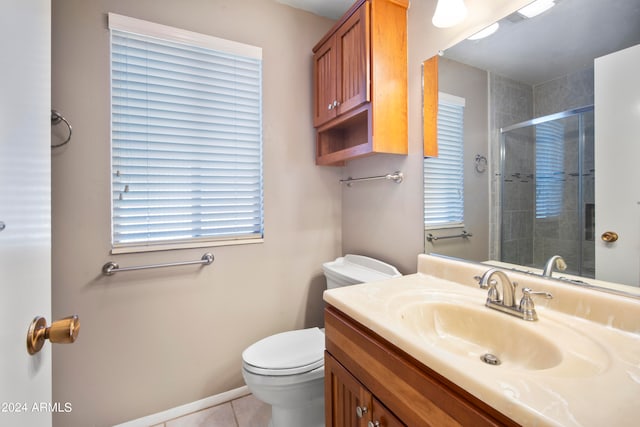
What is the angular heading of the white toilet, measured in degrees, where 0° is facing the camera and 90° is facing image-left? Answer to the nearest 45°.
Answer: approximately 45°

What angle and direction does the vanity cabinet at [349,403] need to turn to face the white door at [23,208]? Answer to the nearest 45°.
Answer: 0° — it already faces it

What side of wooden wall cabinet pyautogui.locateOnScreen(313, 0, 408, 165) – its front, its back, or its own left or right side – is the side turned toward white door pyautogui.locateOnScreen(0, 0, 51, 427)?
front

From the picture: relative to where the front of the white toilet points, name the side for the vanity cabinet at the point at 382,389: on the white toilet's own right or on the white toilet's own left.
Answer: on the white toilet's own left

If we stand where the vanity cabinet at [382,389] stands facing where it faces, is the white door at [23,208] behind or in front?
in front

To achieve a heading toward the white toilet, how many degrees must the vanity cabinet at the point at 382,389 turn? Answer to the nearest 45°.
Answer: approximately 90° to its right
